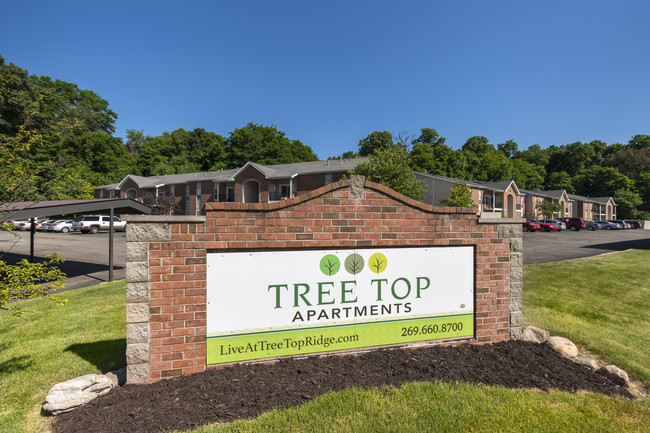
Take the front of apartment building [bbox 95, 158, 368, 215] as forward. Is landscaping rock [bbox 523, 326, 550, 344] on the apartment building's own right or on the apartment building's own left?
on the apartment building's own left

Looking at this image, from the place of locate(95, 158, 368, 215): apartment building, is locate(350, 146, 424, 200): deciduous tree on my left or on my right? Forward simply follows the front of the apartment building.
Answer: on my left

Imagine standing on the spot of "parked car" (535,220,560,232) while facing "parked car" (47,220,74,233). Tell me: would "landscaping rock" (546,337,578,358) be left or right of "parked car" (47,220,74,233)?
left

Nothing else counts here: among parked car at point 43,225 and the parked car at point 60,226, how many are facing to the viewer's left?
0

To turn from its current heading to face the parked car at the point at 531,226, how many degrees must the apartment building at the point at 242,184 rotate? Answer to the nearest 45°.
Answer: approximately 135° to its left
